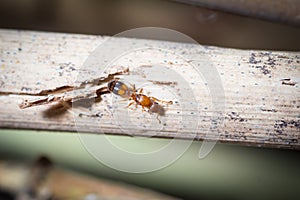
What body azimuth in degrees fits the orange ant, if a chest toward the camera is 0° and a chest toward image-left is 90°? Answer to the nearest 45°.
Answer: approximately 315°
